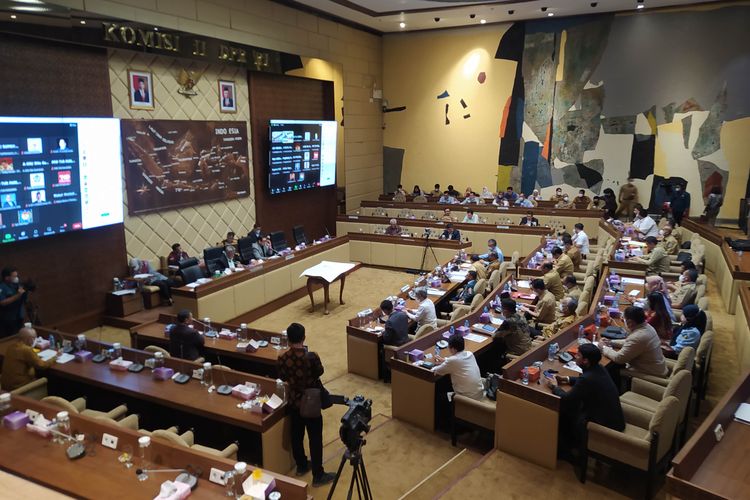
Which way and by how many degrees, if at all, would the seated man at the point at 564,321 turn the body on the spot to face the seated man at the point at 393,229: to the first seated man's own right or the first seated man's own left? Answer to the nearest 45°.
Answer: approximately 45° to the first seated man's own right

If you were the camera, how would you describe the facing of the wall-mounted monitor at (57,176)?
facing the viewer and to the right of the viewer

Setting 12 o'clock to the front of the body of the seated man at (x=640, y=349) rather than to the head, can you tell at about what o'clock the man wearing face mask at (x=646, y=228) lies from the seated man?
The man wearing face mask is roughly at 3 o'clock from the seated man.

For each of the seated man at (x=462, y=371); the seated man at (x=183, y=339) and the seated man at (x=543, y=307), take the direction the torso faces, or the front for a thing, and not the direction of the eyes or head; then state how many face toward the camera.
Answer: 0

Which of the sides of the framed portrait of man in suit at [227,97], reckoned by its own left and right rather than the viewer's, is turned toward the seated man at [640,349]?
front

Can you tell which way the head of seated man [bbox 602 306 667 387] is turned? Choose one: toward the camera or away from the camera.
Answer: away from the camera

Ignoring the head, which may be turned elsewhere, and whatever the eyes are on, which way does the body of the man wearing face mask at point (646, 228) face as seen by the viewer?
to the viewer's left

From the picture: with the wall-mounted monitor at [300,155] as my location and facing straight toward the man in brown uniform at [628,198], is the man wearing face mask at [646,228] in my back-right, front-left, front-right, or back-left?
front-right

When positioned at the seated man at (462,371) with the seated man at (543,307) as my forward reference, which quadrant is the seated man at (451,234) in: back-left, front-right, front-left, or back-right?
front-left

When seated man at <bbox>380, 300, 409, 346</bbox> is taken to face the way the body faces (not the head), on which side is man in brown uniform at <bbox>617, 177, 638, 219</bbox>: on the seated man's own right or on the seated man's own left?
on the seated man's own right

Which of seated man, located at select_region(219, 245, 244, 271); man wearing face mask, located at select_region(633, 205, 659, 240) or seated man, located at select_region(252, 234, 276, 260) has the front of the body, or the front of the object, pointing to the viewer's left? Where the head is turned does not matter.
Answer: the man wearing face mask

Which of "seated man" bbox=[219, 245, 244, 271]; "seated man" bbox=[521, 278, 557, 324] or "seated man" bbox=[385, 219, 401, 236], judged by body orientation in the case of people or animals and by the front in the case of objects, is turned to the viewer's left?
"seated man" bbox=[521, 278, 557, 324]

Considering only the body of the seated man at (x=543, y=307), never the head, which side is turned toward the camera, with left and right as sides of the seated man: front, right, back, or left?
left

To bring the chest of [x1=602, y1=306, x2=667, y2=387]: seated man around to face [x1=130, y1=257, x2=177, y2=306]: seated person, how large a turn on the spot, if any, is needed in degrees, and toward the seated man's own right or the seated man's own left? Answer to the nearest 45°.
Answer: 0° — they already face them

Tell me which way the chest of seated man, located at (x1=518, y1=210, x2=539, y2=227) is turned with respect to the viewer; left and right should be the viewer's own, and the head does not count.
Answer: facing the viewer

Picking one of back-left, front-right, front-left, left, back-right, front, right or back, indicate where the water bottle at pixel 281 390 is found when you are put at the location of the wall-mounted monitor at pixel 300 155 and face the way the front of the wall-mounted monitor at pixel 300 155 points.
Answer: front-right

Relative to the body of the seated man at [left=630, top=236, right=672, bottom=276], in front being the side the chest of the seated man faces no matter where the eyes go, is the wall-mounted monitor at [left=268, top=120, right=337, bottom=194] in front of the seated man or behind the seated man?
in front

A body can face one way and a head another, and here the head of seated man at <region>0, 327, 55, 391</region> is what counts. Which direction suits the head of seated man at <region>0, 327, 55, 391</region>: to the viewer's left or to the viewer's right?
to the viewer's right

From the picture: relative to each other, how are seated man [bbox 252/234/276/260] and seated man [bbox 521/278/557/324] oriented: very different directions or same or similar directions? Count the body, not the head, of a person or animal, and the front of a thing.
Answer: very different directions

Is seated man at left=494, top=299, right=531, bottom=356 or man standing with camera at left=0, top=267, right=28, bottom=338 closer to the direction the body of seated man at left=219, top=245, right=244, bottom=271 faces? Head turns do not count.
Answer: the seated man

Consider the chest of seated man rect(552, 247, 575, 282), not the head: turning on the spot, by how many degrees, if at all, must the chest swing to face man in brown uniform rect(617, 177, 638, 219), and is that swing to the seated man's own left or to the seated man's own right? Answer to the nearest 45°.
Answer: approximately 90° to the seated man's own right

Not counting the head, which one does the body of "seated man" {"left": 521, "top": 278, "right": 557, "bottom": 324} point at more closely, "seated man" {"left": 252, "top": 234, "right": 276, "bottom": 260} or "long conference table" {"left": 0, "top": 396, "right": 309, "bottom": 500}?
the seated man

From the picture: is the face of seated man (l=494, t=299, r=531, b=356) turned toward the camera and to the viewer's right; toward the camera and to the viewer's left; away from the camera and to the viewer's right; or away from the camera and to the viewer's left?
away from the camera and to the viewer's left

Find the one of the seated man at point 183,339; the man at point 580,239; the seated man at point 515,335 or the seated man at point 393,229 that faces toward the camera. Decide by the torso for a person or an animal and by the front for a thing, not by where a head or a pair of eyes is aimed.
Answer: the seated man at point 393,229

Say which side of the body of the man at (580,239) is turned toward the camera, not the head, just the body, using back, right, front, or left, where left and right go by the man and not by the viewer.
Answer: left
